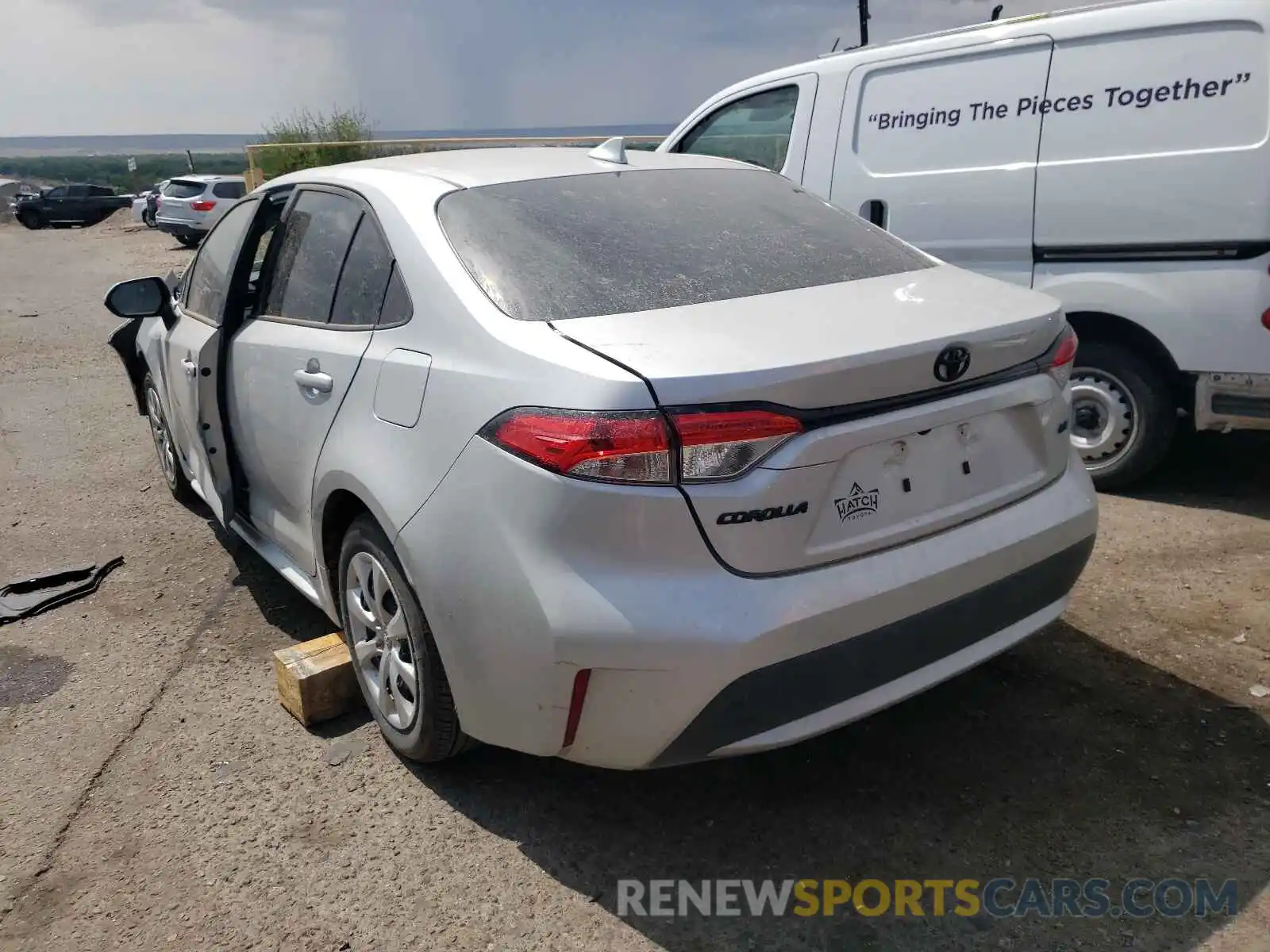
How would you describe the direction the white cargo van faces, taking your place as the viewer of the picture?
facing away from the viewer and to the left of the viewer

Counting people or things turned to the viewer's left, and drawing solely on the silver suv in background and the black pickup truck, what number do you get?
1

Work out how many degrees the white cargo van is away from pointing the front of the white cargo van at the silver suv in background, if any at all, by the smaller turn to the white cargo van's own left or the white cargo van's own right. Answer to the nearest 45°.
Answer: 0° — it already faces it

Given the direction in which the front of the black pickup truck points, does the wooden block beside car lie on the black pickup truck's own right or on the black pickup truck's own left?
on the black pickup truck's own left

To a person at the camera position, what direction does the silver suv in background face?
facing away from the viewer and to the right of the viewer

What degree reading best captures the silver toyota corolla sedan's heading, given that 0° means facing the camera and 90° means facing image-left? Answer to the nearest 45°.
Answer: approximately 135°

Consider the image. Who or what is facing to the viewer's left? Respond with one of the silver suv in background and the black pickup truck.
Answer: the black pickup truck

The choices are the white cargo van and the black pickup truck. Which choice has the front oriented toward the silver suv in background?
the white cargo van

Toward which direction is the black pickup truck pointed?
to the viewer's left
